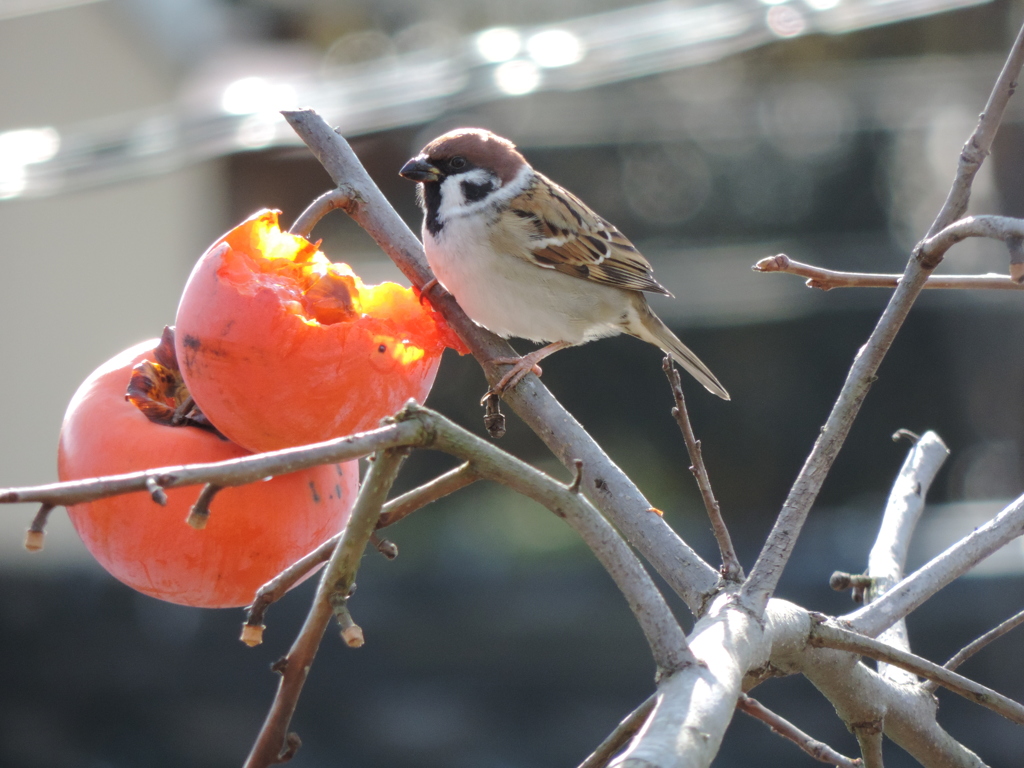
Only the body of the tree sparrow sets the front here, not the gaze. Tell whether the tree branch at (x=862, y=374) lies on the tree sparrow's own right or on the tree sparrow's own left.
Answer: on the tree sparrow's own left

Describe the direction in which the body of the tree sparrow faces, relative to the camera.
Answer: to the viewer's left

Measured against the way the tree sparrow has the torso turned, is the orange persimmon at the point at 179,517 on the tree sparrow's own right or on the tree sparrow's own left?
on the tree sparrow's own right
